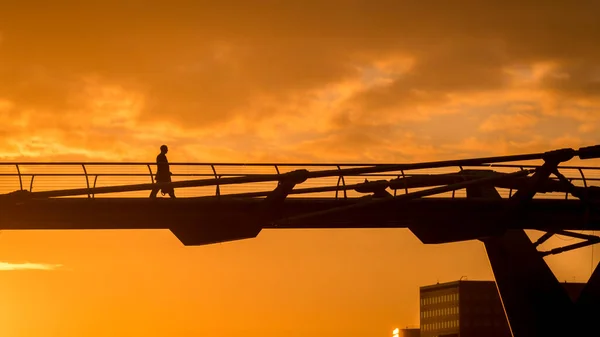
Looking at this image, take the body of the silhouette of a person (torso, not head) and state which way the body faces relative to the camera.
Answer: to the viewer's right
